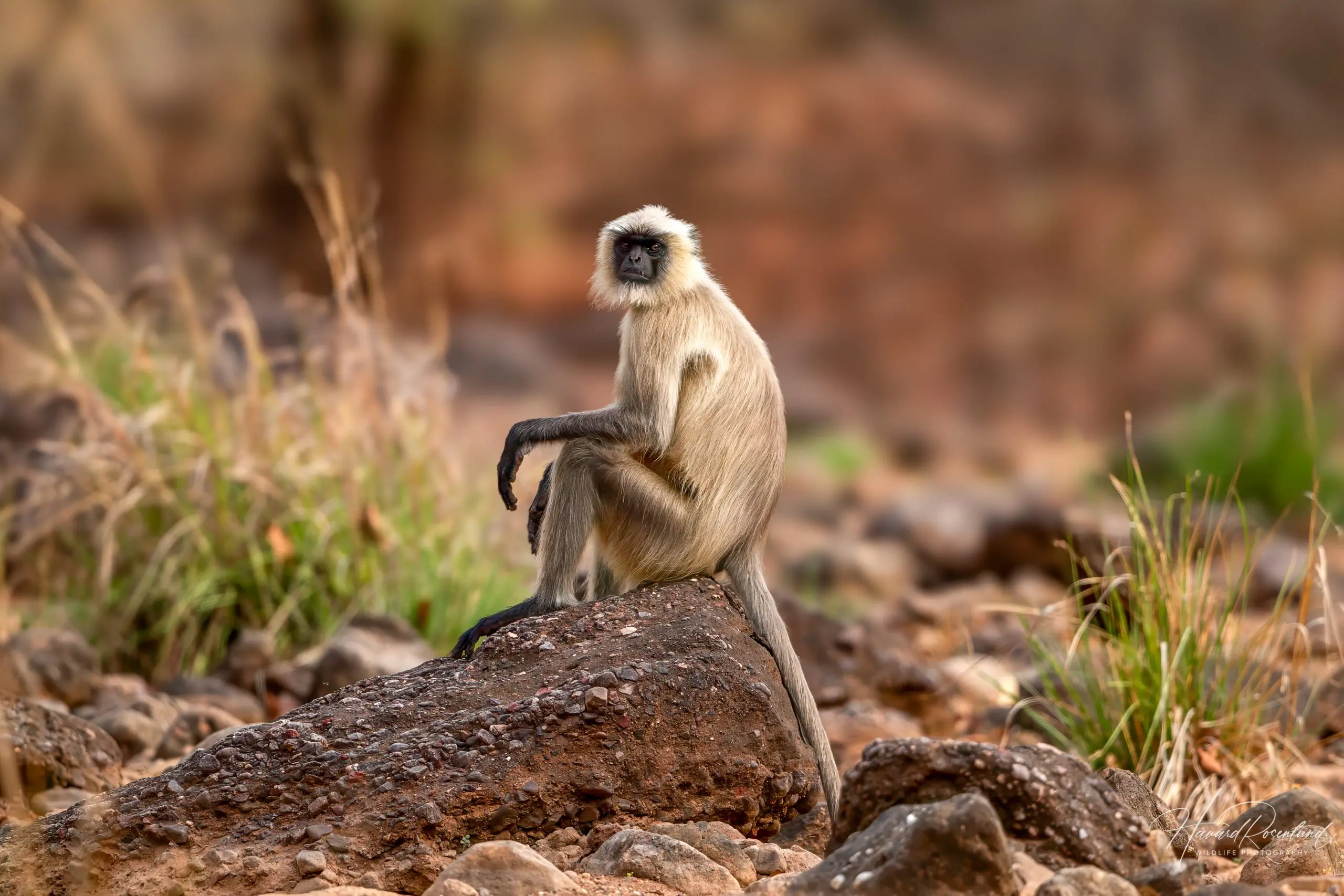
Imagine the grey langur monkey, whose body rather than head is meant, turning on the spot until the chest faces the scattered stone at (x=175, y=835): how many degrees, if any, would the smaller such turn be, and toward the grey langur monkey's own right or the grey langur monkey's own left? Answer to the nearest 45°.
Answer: approximately 45° to the grey langur monkey's own left

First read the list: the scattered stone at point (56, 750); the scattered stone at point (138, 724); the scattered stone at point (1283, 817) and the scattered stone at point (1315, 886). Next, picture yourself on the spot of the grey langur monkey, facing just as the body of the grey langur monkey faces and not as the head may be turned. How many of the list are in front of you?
2

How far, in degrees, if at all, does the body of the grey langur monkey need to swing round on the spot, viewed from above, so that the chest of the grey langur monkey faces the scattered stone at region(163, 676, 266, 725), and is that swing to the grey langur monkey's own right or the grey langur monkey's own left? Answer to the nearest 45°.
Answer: approximately 45° to the grey langur monkey's own right

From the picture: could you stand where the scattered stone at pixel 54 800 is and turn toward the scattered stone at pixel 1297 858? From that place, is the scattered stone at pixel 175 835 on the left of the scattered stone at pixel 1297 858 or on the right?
right

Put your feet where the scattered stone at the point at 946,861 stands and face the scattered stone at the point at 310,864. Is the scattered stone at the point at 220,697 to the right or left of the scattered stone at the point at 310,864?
right

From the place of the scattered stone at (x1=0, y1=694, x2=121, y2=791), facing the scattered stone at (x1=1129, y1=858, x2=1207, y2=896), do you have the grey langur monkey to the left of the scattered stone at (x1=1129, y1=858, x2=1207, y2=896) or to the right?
left

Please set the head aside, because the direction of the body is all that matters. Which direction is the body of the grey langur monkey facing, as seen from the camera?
to the viewer's left

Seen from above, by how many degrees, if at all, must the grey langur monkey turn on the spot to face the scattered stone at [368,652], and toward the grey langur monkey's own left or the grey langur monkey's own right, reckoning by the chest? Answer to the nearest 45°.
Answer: approximately 45° to the grey langur monkey's own right

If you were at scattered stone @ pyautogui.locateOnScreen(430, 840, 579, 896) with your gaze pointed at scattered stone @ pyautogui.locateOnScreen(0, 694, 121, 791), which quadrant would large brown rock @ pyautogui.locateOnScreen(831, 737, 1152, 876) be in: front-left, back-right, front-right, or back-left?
back-right

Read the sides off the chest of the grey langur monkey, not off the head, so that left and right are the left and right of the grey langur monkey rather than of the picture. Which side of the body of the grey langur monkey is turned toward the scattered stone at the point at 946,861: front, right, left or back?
left

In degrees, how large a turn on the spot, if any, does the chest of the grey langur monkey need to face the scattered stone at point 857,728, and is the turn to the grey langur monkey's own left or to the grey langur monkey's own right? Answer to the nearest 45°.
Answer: approximately 135° to the grey langur monkey's own right

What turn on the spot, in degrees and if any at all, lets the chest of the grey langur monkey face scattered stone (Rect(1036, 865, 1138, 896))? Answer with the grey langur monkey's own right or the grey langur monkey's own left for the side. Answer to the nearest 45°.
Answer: approximately 90° to the grey langur monkey's own left

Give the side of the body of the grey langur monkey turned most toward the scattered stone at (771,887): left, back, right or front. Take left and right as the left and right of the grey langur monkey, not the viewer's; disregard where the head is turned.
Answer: left
